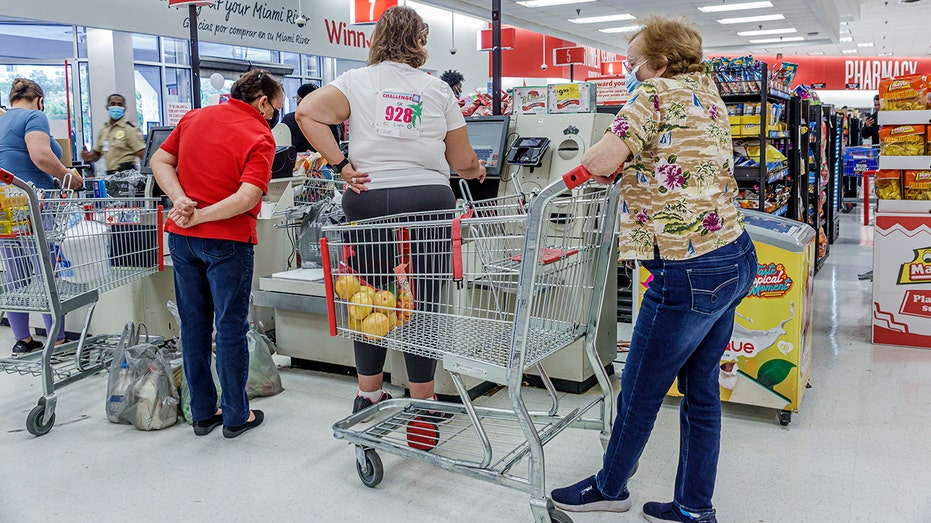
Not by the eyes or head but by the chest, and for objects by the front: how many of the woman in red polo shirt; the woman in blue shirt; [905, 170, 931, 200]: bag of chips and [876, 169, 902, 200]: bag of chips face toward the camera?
2

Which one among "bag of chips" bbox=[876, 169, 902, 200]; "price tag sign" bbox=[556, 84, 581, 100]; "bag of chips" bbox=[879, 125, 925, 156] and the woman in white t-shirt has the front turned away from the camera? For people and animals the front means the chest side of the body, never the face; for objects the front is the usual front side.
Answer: the woman in white t-shirt

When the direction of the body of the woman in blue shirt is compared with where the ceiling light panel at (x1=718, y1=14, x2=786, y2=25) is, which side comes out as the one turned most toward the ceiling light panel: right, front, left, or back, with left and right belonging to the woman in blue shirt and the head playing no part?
front

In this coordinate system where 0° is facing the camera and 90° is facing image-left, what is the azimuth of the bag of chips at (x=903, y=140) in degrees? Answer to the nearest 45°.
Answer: approximately 0°

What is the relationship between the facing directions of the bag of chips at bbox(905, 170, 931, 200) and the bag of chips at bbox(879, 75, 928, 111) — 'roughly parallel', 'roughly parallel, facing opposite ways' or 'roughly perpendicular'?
roughly parallel

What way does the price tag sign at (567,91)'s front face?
toward the camera

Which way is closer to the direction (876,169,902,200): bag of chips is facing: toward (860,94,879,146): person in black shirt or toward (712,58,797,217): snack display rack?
the snack display rack

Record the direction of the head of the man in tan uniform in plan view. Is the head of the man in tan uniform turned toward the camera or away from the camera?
toward the camera

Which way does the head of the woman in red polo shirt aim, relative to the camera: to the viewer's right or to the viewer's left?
to the viewer's right

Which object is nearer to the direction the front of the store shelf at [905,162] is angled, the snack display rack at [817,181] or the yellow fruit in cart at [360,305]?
the yellow fruit in cart

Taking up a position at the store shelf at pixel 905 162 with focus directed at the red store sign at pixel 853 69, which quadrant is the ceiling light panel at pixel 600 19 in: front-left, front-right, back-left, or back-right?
front-left

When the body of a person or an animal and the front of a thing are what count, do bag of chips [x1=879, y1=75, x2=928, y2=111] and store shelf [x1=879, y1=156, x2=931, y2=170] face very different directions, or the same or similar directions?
same or similar directions

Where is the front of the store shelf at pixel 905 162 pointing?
toward the camera

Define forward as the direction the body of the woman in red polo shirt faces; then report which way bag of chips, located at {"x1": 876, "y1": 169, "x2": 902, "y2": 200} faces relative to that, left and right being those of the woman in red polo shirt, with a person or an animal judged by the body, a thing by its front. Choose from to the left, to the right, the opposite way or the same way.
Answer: the opposite way

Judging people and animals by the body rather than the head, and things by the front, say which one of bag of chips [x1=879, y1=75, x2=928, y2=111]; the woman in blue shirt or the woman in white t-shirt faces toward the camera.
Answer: the bag of chips
